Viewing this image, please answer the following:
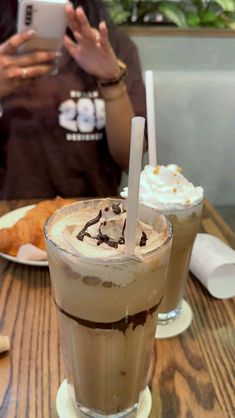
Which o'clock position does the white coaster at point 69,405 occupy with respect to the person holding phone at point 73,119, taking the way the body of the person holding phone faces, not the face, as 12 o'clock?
The white coaster is roughly at 12 o'clock from the person holding phone.

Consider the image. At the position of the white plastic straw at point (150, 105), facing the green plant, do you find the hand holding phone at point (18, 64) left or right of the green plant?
left

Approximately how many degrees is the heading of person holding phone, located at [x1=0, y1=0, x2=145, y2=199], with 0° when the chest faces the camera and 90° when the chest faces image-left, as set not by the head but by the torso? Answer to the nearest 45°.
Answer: approximately 0°

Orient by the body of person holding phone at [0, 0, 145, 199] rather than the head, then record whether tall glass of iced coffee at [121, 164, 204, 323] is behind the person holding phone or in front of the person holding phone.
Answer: in front

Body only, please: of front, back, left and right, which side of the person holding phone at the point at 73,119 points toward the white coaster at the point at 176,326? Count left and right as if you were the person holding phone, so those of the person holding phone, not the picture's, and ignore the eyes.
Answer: front

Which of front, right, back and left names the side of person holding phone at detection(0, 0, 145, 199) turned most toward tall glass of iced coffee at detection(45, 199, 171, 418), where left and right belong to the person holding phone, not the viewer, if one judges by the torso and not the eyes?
front

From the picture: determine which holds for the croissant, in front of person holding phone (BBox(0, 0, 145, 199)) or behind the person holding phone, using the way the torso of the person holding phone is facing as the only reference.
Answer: in front

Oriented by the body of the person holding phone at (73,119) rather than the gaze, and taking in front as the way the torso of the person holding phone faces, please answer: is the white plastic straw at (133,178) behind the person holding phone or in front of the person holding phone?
in front

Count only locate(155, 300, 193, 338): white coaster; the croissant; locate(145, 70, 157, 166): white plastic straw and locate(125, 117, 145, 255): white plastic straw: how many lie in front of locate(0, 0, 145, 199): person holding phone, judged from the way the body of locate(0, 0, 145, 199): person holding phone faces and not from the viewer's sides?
4
